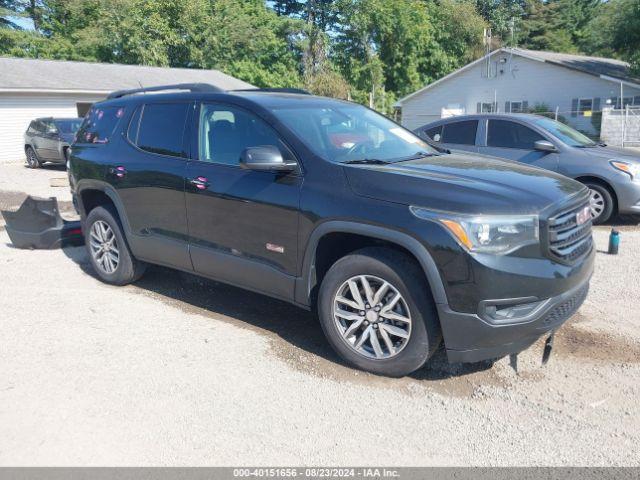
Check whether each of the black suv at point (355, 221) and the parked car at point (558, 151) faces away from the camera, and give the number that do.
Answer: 0

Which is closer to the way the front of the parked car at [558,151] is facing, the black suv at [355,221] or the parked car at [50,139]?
the black suv

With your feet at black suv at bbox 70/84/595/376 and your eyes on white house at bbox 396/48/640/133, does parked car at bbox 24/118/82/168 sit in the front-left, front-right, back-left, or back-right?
front-left

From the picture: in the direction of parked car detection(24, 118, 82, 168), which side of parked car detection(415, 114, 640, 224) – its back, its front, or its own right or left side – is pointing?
back

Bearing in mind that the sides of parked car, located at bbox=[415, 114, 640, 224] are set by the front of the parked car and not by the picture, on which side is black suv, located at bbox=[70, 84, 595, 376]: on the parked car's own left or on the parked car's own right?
on the parked car's own right

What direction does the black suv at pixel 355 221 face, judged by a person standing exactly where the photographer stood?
facing the viewer and to the right of the viewer

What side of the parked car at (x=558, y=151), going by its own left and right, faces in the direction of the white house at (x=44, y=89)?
back

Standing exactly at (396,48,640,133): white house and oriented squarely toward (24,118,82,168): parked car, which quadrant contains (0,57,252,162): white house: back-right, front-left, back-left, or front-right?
front-right

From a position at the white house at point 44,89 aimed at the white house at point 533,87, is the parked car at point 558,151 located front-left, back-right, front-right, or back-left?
front-right

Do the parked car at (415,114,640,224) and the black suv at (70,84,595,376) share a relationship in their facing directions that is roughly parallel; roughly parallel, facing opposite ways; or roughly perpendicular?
roughly parallel

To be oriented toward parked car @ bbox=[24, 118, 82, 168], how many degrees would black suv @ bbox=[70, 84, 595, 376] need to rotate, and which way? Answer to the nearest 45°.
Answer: approximately 180°

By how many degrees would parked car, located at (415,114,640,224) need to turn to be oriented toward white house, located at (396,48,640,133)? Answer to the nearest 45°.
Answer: approximately 135° to its left

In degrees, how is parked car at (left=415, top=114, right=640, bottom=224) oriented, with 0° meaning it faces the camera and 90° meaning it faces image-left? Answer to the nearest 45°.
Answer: approximately 315°
